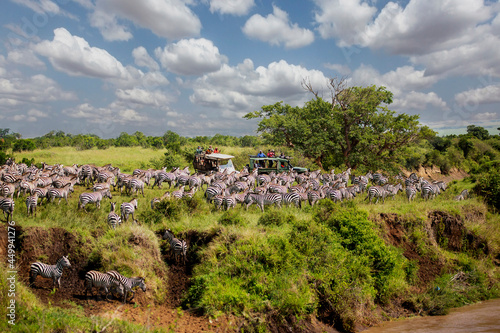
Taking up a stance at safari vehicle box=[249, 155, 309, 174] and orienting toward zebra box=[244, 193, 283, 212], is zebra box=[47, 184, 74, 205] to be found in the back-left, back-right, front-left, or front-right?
front-right

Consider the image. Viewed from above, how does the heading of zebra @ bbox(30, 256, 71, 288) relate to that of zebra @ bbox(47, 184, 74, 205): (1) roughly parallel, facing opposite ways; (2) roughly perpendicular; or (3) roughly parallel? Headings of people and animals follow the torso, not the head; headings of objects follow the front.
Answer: roughly parallel

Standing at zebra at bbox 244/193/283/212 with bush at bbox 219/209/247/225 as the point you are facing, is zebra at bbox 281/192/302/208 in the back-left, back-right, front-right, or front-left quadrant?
back-left

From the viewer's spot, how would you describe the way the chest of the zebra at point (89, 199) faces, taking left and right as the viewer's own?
facing to the right of the viewer

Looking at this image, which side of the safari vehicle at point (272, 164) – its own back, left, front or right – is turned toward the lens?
right

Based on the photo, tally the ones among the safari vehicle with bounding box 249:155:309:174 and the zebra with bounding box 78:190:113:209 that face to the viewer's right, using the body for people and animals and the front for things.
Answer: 2

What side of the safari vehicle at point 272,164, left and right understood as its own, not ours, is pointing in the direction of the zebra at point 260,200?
right

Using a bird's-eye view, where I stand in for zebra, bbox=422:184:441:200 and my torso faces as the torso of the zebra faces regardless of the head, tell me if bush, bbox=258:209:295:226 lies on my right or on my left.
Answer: on my right

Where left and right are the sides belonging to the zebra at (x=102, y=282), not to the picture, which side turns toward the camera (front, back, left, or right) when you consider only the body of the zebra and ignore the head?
right

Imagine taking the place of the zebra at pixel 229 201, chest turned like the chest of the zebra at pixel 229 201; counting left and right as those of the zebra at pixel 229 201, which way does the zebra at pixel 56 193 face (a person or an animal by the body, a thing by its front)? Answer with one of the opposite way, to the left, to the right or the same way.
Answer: the same way

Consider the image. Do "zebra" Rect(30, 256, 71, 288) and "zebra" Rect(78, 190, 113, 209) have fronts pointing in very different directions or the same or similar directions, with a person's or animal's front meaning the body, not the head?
same or similar directions

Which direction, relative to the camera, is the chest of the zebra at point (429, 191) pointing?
to the viewer's right

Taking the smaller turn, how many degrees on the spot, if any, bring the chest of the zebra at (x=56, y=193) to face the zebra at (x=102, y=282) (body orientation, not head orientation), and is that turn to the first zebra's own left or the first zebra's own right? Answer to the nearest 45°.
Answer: approximately 90° to the first zebra's own right
